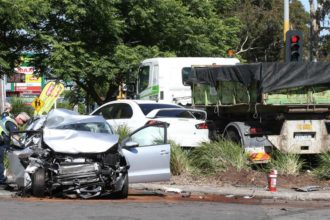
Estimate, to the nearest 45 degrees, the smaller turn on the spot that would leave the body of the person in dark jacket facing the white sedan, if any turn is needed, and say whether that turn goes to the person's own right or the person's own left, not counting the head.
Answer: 0° — they already face it

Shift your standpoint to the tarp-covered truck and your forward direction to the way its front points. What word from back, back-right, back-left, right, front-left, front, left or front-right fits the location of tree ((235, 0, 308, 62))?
front-right

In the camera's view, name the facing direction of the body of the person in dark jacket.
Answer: to the viewer's right

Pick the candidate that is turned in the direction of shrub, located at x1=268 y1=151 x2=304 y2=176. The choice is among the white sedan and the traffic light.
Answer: the traffic light

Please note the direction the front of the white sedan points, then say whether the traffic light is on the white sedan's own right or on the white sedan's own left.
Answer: on the white sedan's own right

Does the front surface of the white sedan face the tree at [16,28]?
yes

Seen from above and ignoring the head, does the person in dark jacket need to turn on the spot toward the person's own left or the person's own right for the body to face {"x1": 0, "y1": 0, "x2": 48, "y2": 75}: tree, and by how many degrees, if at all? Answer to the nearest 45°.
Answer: approximately 90° to the person's own left

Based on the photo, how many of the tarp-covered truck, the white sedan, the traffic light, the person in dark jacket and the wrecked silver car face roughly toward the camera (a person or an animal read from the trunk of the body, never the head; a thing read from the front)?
2

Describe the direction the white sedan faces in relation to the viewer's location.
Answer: facing away from the viewer and to the left of the viewer
